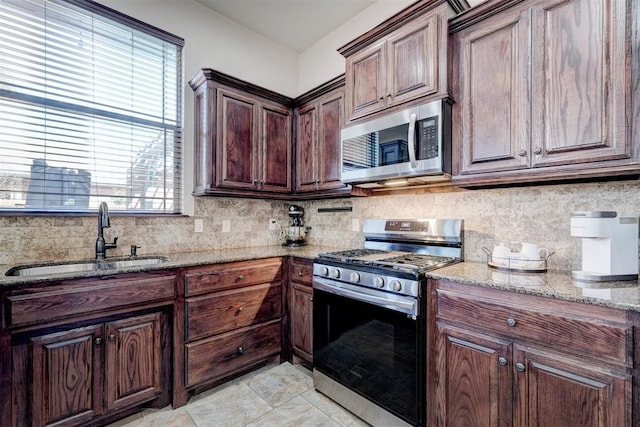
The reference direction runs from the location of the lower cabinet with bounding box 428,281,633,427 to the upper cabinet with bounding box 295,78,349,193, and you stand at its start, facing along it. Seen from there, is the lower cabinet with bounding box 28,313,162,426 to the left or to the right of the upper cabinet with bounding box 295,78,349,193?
left

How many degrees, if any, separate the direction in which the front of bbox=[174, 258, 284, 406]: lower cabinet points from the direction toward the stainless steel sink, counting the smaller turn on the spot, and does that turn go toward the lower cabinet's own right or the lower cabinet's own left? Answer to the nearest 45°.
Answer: approximately 135° to the lower cabinet's own right

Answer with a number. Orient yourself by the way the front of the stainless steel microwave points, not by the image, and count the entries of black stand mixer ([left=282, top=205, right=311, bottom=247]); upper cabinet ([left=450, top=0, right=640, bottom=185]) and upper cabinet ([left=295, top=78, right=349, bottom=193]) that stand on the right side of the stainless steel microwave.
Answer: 2

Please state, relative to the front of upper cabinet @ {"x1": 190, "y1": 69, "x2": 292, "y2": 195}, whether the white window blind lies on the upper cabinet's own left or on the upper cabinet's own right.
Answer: on the upper cabinet's own right

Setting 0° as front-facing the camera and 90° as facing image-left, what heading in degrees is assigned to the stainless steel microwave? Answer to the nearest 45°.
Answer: approximately 45°

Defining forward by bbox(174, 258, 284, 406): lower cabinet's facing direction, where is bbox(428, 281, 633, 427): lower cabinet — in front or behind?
in front

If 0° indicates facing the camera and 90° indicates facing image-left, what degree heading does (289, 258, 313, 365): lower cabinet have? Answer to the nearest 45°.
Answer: approximately 45°

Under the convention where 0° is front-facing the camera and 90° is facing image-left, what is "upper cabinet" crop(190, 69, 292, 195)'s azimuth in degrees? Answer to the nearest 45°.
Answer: approximately 315°

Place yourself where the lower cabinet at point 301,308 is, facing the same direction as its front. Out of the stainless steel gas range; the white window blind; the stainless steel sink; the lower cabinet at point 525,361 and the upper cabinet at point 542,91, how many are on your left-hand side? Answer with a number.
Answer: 3

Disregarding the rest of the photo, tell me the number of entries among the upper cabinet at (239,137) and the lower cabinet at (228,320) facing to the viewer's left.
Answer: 0

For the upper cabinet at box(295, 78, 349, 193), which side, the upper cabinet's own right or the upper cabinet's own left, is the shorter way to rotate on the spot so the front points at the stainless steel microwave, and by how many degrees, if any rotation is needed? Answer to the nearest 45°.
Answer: approximately 90° to the upper cabinet's own left

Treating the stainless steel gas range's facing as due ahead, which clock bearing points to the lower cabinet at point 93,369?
The lower cabinet is roughly at 1 o'clock from the stainless steel gas range.
